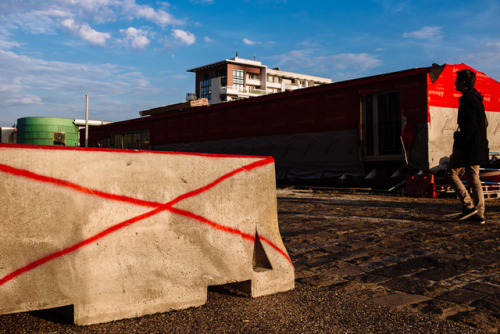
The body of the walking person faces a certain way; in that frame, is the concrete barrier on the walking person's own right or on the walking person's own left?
on the walking person's own left

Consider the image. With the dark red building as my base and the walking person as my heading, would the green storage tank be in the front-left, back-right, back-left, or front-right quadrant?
back-right

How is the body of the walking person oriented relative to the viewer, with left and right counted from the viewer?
facing to the left of the viewer

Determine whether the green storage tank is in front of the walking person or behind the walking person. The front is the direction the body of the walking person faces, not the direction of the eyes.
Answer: in front

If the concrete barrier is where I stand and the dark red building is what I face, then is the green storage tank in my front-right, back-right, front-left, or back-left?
front-left

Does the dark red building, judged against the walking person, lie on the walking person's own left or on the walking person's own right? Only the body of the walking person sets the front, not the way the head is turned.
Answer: on the walking person's own right

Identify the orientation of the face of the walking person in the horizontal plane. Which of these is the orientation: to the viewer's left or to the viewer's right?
to the viewer's left
